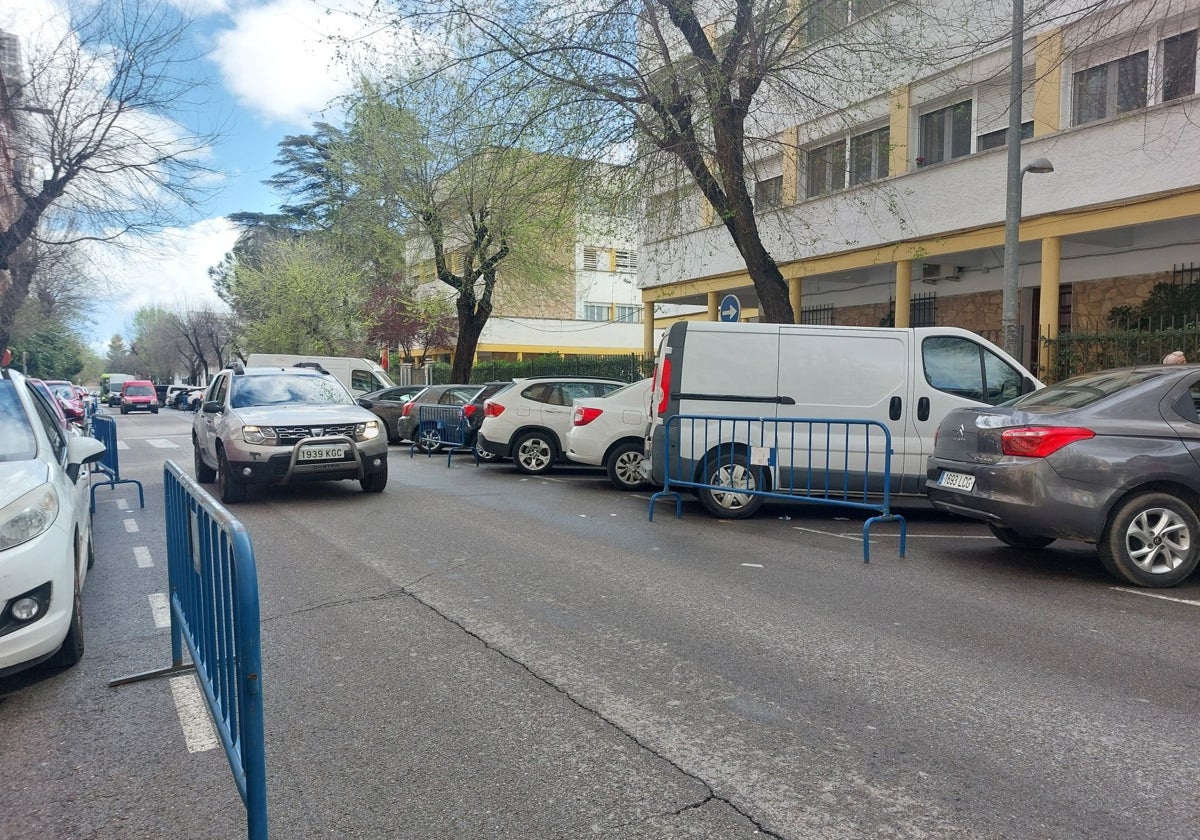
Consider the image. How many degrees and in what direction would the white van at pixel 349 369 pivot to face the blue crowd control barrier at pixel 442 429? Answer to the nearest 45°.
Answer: approximately 90° to its right

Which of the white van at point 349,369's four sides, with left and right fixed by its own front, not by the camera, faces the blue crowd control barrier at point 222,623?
right

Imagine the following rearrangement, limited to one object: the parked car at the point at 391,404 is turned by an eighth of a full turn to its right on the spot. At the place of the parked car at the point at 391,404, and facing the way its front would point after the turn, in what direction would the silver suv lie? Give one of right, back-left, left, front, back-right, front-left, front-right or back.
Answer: right

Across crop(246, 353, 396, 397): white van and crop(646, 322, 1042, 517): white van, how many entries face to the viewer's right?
2

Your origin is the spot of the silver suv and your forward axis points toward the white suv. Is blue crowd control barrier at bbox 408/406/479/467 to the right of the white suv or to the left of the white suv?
left

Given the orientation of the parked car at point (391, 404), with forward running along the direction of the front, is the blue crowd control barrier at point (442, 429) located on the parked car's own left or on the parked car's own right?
on the parked car's own right

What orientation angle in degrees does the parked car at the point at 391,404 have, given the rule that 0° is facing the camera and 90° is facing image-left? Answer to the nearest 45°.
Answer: approximately 225°

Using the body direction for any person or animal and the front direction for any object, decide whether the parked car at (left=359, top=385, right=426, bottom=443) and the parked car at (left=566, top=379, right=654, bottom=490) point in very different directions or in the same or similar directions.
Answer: same or similar directions

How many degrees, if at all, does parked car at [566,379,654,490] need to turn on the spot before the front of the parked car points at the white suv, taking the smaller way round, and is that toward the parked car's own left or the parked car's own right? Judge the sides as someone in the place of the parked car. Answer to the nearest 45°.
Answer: approximately 90° to the parked car's own left

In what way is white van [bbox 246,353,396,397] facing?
to the viewer's right

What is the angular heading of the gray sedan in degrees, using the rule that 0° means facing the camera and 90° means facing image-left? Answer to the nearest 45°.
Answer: approximately 225°

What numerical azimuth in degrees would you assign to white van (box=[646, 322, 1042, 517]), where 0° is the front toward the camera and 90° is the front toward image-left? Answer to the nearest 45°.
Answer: approximately 270°

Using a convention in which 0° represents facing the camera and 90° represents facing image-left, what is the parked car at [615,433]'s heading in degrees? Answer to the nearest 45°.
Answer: approximately 225°
